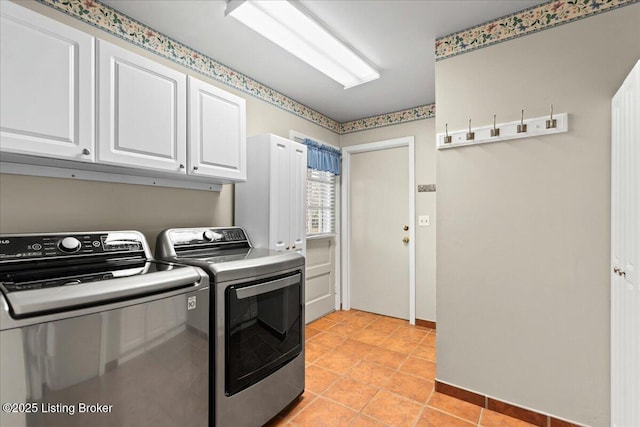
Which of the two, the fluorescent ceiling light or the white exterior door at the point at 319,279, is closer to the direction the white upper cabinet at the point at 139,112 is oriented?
the fluorescent ceiling light

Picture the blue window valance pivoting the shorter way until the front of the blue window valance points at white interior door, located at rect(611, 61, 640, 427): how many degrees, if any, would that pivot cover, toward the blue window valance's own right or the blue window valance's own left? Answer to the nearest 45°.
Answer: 0° — it already faces it

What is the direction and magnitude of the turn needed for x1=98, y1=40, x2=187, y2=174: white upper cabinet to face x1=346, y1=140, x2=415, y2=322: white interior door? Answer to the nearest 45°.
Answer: approximately 45° to its left

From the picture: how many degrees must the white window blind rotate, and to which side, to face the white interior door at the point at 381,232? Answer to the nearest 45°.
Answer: approximately 45° to its left

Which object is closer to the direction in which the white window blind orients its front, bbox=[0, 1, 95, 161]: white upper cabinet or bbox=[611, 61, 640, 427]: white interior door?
the white interior door

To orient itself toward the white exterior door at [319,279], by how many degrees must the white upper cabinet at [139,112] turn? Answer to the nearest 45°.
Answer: approximately 90° to its left
